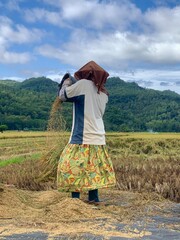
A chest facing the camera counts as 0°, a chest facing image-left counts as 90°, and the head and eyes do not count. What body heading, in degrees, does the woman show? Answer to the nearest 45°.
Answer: approximately 135°
